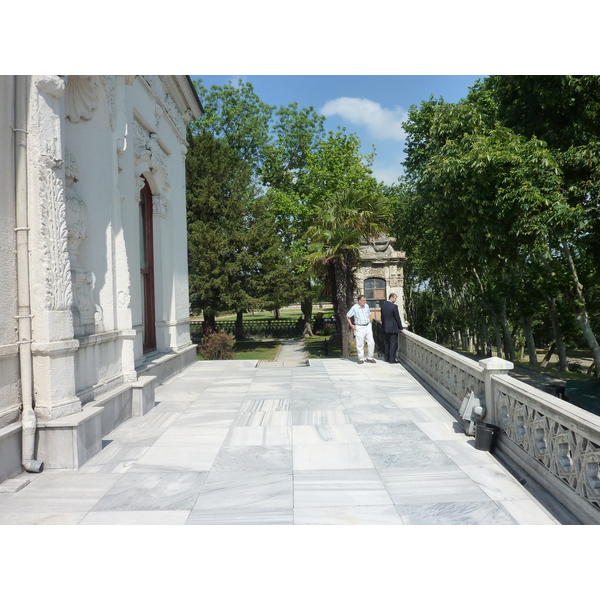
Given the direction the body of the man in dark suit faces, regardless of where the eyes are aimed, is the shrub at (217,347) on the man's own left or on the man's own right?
on the man's own left

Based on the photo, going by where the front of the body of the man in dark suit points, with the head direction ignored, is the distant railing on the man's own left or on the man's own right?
on the man's own left

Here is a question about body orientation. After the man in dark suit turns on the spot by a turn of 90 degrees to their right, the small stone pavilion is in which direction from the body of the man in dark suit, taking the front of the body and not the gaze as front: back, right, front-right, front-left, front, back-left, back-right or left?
back-left

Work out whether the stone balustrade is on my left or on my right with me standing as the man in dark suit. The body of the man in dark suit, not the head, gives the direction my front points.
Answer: on my right

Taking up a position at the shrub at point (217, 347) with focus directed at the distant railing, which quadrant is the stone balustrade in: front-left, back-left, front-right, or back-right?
back-right

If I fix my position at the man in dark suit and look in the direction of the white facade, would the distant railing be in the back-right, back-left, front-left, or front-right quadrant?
back-right

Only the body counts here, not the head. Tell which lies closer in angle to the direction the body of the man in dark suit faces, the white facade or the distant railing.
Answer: the distant railing

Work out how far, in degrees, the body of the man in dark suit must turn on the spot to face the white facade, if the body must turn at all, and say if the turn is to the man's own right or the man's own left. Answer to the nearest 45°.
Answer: approximately 180°

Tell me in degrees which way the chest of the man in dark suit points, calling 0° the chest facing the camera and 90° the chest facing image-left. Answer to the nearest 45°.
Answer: approximately 225°
